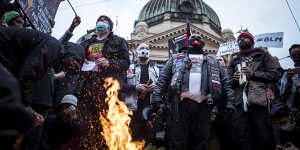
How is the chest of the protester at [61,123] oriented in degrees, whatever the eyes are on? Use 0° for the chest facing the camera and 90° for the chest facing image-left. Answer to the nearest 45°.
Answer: approximately 315°

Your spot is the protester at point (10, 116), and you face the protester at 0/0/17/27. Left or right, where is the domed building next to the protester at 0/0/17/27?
right

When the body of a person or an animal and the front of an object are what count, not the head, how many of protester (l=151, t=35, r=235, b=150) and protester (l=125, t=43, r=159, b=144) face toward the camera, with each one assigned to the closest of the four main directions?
2

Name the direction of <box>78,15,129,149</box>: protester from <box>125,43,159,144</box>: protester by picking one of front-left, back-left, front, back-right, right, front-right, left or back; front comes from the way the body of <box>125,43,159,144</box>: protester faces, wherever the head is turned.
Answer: front-right

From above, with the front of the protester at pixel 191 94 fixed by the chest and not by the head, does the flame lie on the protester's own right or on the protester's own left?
on the protester's own right

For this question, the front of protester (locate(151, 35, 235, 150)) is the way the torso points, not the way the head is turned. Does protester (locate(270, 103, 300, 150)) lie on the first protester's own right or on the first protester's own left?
on the first protester's own left
